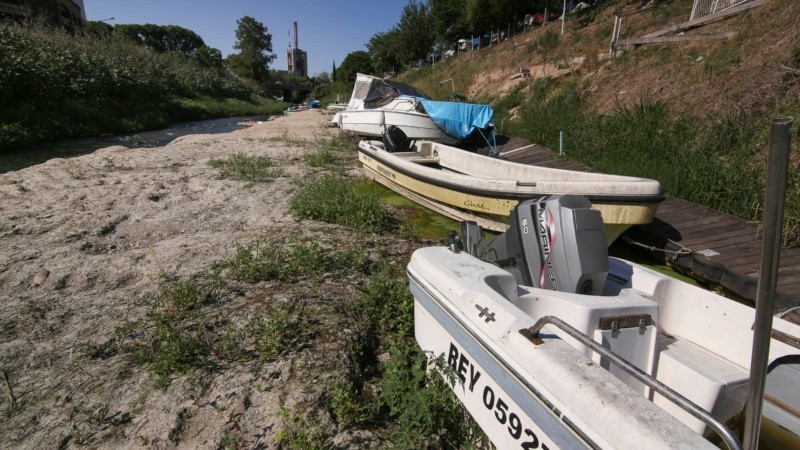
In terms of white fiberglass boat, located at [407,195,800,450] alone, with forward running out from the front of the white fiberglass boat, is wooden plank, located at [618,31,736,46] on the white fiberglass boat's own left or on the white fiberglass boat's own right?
on the white fiberglass boat's own left

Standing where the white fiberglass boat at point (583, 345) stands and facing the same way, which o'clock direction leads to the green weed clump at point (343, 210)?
The green weed clump is roughly at 6 o'clock from the white fiberglass boat.

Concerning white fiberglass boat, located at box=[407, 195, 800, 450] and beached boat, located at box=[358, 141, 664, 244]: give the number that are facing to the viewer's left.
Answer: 0

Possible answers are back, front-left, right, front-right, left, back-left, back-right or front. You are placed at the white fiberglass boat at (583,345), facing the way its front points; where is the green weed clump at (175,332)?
back-right

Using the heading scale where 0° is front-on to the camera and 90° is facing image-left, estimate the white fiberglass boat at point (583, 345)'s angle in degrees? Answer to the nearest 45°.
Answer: approximately 315°

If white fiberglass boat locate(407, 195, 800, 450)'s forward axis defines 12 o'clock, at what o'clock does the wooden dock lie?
The wooden dock is roughly at 8 o'clock from the white fiberglass boat.

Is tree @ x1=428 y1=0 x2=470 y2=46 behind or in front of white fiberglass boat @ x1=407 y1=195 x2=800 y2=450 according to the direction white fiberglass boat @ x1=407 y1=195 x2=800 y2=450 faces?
behind
